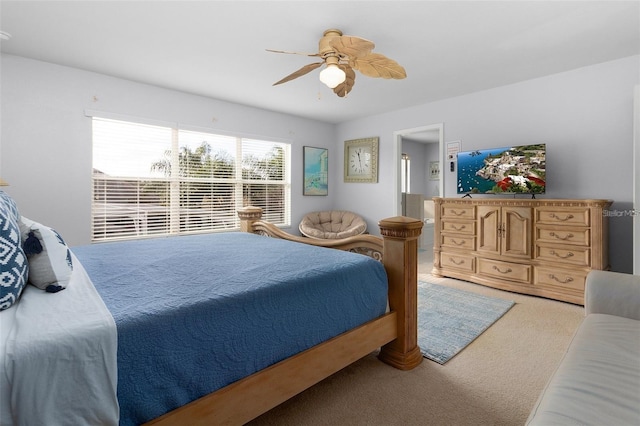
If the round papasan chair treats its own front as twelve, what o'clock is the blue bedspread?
The blue bedspread is roughly at 12 o'clock from the round papasan chair.

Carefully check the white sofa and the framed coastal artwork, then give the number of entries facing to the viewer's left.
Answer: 1

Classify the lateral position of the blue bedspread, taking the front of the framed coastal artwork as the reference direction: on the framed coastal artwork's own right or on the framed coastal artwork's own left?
on the framed coastal artwork's own right

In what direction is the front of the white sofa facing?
to the viewer's left

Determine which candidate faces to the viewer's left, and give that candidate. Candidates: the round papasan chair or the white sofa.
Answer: the white sofa

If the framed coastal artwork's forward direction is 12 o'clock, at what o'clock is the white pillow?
The white pillow is roughly at 2 o'clock from the framed coastal artwork.

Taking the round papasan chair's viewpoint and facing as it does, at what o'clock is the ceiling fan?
The ceiling fan is roughly at 12 o'clock from the round papasan chair.

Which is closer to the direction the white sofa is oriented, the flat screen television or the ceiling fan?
the ceiling fan

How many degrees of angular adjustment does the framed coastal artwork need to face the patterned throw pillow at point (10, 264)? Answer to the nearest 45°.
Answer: approximately 45° to its right

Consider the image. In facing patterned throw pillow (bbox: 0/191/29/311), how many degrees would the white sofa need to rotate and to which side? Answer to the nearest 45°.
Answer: approximately 45° to its left

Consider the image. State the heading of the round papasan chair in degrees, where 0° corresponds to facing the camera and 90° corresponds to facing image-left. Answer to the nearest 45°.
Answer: approximately 0°

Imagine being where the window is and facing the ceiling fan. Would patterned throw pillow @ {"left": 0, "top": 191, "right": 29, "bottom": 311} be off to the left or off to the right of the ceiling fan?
right

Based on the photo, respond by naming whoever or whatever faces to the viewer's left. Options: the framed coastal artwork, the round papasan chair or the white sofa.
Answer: the white sofa

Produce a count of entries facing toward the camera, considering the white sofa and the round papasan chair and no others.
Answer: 1
